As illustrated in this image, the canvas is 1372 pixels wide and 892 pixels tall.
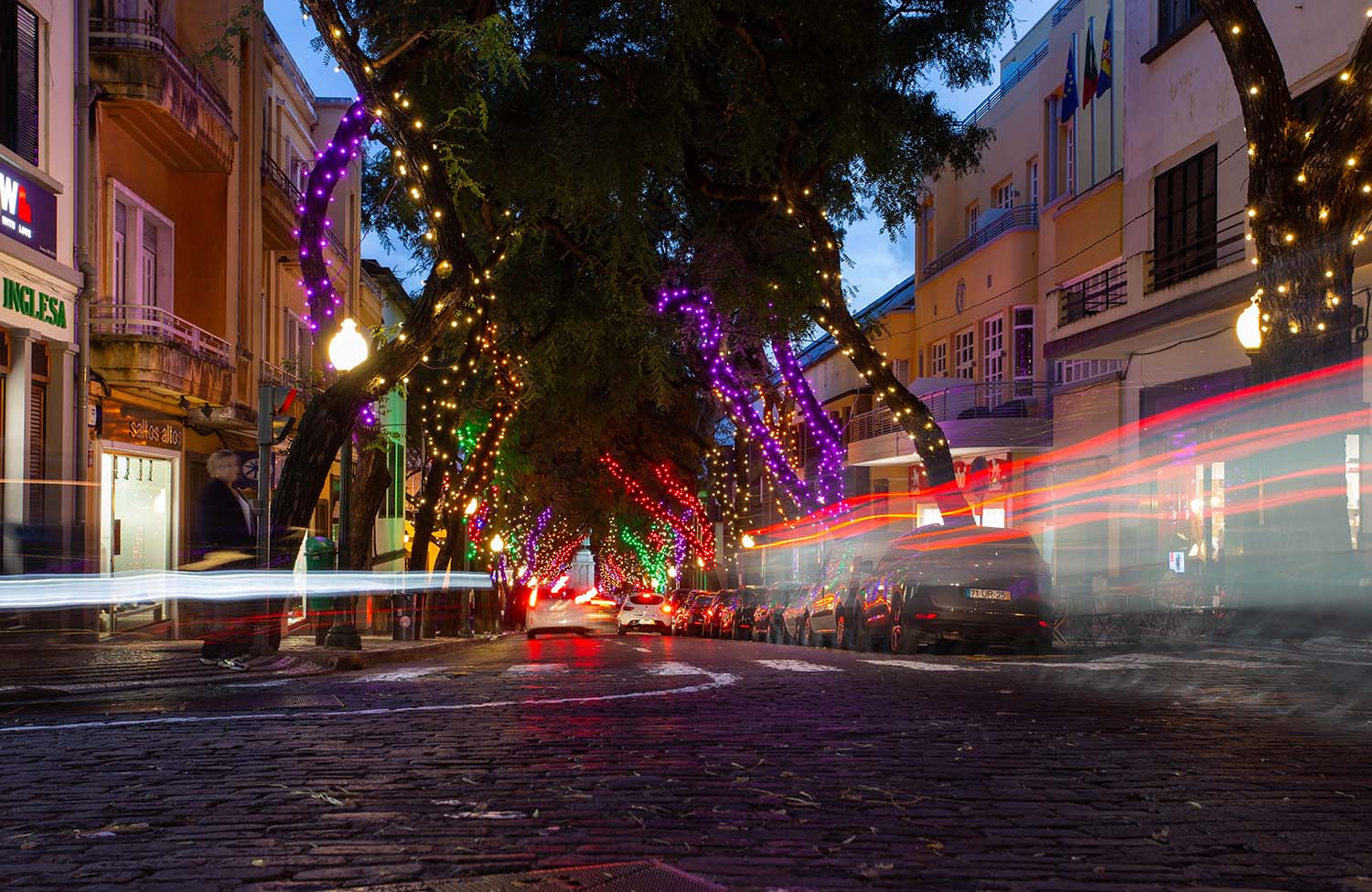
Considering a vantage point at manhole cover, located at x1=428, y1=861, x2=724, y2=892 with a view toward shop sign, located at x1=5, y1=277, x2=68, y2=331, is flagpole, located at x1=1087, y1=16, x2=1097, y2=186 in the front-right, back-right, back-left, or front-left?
front-right

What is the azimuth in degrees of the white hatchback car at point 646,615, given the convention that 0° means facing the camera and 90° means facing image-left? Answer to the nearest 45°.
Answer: approximately 180°

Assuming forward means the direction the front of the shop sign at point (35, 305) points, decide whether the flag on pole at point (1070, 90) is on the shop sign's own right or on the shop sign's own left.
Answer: on the shop sign's own left

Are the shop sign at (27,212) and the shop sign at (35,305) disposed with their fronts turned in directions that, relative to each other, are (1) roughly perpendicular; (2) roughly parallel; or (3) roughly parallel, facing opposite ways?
roughly parallel

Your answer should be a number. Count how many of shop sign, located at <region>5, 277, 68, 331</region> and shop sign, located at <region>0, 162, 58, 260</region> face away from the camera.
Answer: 0

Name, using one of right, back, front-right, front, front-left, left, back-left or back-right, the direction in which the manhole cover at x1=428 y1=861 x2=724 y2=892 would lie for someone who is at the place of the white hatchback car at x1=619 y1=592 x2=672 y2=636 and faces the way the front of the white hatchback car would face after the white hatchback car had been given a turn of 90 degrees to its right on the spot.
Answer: right

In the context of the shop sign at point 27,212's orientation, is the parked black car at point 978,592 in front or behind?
in front

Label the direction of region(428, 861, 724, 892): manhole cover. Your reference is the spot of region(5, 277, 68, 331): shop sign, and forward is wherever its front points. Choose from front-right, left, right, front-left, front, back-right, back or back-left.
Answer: front-right

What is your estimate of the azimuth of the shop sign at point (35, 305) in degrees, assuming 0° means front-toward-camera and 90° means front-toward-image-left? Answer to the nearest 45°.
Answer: approximately 315°

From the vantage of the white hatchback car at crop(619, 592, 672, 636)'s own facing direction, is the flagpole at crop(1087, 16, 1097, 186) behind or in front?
behind

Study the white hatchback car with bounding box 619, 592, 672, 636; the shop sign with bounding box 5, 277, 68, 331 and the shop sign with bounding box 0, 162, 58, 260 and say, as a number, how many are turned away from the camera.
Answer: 1
